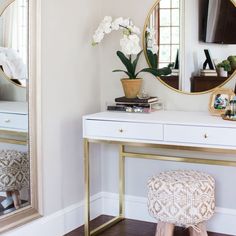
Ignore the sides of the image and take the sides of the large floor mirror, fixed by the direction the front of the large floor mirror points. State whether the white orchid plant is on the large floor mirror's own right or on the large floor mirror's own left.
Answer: on the large floor mirror's own left

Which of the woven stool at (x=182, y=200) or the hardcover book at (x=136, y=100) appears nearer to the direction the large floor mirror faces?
the woven stool

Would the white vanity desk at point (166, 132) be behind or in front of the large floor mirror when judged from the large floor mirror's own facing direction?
in front

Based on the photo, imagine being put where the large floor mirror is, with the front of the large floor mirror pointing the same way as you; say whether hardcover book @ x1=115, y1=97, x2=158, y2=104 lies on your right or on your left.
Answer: on your left

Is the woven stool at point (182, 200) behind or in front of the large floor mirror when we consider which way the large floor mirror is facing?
in front

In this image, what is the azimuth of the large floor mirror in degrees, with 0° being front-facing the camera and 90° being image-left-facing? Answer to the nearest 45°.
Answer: approximately 315°

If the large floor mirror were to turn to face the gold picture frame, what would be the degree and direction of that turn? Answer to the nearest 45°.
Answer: approximately 45° to its left

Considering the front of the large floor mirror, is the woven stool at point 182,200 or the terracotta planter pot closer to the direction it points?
the woven stool
